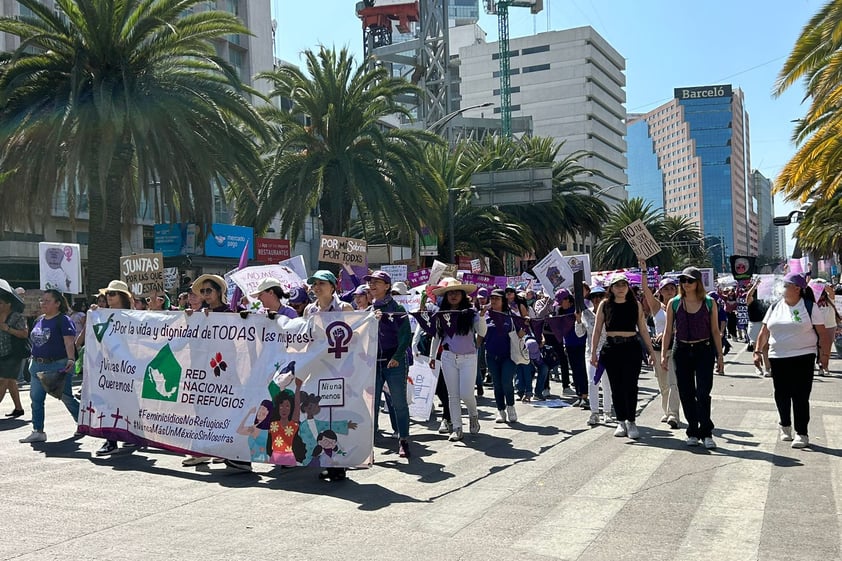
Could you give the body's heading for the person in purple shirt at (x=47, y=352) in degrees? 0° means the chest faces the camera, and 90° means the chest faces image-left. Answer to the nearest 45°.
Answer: approximately 45°

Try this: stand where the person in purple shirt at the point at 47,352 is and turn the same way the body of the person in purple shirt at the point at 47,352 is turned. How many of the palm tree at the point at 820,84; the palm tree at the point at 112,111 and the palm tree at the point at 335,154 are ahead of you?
0

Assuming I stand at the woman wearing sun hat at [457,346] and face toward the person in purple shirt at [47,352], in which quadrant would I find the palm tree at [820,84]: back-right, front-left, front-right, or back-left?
back-right

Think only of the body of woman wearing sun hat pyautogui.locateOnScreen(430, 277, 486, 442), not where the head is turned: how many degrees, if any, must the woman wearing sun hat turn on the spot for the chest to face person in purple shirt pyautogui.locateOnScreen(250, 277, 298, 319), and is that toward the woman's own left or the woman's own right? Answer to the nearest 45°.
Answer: approximately 45° to the woman's own right

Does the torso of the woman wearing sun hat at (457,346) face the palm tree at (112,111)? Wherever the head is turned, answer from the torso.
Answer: no

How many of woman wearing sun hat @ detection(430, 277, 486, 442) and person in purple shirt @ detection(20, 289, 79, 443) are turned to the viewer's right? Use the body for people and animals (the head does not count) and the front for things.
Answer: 0

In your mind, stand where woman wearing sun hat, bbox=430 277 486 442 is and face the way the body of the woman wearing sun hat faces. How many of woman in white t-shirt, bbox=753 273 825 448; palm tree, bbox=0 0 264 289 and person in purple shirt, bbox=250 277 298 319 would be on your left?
1

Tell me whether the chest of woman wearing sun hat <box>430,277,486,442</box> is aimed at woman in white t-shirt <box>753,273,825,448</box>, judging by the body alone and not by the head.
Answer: no

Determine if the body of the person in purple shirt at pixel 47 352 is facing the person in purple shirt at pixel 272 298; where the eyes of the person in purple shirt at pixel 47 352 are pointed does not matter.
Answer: no

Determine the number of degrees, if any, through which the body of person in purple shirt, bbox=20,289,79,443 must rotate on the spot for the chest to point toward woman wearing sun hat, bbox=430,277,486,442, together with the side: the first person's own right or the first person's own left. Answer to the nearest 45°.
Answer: approximately 90° to the first person's own left

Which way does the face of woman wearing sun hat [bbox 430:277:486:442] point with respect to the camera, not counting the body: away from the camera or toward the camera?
toward the camera

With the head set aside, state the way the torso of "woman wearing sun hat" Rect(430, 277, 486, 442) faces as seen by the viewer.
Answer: toward the camera

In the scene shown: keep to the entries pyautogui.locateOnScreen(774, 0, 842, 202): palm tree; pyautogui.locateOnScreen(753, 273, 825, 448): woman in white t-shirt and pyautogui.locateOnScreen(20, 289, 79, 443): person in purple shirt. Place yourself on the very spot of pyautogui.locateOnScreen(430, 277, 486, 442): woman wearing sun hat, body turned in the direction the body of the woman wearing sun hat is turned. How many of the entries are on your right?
1

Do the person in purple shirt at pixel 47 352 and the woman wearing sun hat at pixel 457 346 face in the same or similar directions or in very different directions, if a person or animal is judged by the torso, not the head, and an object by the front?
same or similar directions

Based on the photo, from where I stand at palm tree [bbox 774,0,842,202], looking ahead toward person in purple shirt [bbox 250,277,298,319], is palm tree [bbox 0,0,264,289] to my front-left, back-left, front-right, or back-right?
front-right

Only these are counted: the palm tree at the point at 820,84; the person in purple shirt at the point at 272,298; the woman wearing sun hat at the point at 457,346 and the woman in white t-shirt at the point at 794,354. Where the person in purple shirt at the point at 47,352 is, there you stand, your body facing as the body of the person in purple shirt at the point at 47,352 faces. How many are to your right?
0

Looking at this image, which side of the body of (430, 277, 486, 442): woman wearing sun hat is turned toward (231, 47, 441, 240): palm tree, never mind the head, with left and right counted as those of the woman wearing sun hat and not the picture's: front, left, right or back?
back

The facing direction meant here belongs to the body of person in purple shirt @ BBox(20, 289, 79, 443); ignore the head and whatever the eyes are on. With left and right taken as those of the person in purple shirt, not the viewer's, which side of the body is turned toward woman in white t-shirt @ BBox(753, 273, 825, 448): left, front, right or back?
left

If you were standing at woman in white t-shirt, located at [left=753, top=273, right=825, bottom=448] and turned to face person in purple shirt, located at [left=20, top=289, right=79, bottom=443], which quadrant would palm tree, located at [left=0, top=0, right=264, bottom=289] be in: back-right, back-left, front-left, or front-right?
front-right
